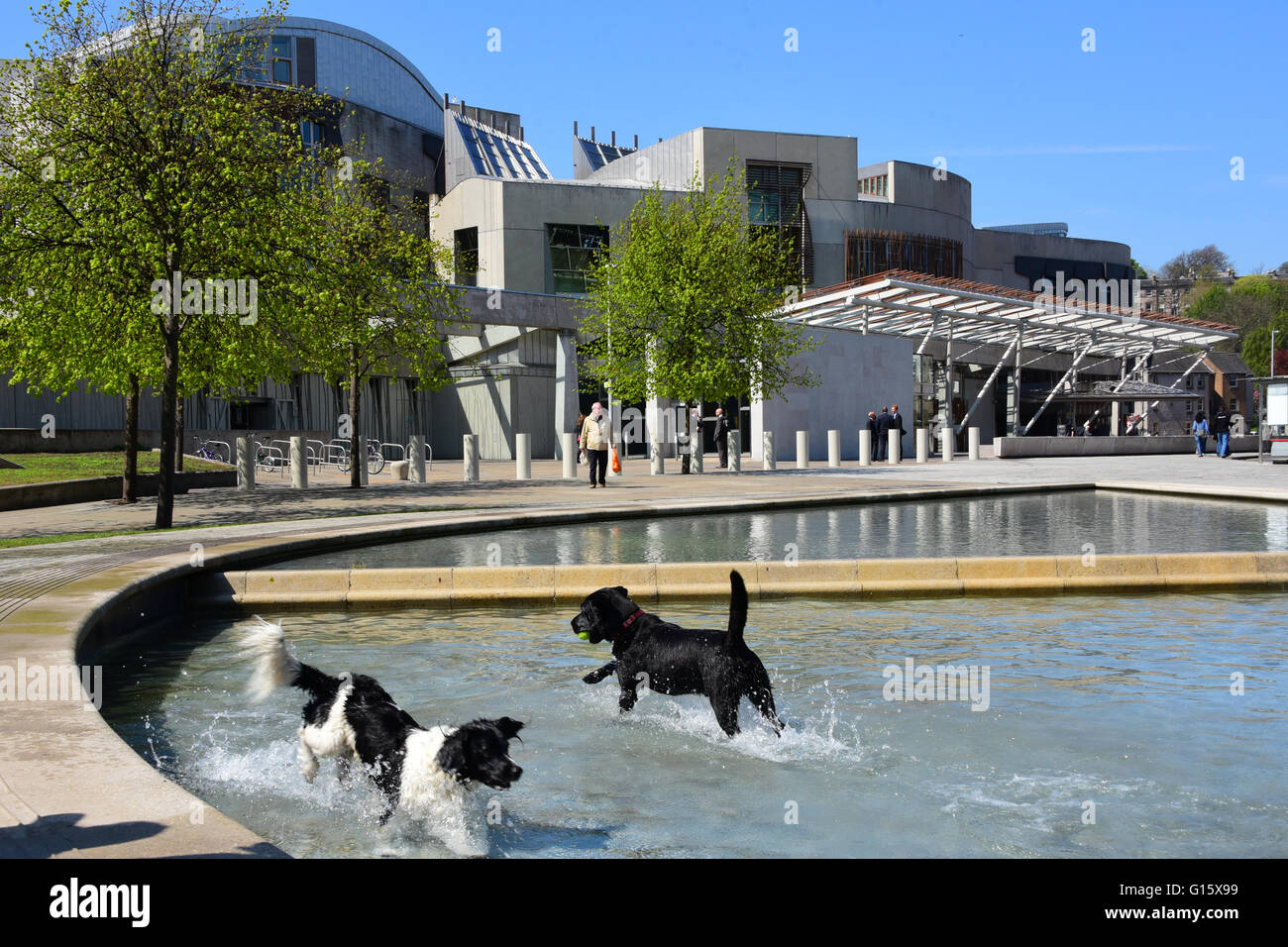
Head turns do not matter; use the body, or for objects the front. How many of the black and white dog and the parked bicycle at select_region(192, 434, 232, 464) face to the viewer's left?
1

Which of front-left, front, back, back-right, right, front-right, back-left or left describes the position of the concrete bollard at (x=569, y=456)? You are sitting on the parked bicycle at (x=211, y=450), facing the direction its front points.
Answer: back-left

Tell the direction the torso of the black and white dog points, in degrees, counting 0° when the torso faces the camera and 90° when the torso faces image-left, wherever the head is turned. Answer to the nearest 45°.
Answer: approximately 315°

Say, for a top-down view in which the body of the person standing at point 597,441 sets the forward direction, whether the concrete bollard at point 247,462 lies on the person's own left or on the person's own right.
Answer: on the person's own right

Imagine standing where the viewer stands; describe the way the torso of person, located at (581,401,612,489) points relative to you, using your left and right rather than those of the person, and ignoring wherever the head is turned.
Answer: facing the viewer

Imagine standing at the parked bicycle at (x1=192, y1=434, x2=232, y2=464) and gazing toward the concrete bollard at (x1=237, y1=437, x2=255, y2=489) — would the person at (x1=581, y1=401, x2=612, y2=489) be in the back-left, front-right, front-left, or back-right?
front-left

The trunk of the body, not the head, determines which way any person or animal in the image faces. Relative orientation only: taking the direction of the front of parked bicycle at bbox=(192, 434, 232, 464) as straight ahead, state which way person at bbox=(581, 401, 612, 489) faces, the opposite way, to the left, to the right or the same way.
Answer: to the left

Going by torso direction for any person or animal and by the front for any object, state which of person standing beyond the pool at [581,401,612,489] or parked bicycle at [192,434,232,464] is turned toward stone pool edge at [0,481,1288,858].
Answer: the person standing beyond the pool

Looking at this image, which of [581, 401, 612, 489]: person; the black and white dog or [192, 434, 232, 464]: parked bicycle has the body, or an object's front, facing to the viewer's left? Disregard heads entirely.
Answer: the parked bicycle

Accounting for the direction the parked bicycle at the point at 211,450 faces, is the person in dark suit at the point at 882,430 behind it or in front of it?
behind

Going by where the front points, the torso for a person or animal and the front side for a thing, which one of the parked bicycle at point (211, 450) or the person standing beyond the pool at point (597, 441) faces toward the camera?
the person standing beyond the pool

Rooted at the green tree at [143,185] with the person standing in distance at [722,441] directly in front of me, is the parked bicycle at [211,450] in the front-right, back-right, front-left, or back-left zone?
front-left

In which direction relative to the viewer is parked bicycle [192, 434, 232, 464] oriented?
to the viewer's left

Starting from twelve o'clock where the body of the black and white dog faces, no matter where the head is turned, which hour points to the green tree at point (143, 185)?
The green tree is roughly at 7 o'clock from the black and white dog.

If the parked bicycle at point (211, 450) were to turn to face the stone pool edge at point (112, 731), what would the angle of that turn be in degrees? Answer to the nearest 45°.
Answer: approximately 90° to its left

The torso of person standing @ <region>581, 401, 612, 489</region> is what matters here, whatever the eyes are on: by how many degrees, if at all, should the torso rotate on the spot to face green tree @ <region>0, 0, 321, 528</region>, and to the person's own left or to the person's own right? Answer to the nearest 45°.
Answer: approximately 45° to the person's own right
